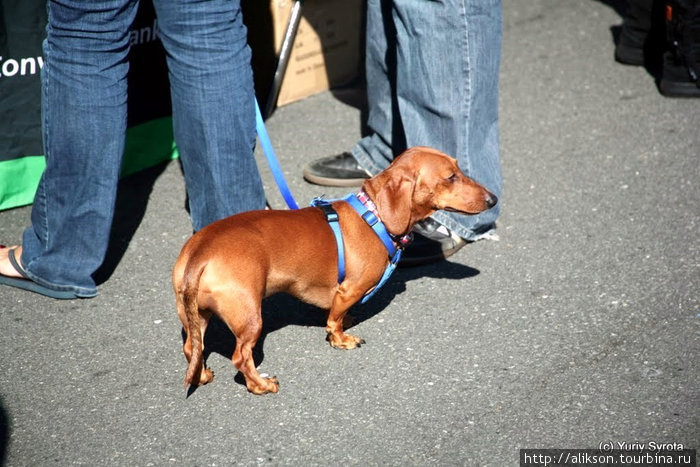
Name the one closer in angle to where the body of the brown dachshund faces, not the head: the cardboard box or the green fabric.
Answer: the cardboard box

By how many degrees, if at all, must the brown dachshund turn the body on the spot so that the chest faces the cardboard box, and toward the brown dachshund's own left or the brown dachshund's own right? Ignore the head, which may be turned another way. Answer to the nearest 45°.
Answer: approximately 45° to the brown dachshund's own left

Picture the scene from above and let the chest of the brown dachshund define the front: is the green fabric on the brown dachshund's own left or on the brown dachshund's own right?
on the brown dachshund's own left

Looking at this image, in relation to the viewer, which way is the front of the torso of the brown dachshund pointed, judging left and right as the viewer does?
facing away from the viewer and to the right of the viewer
